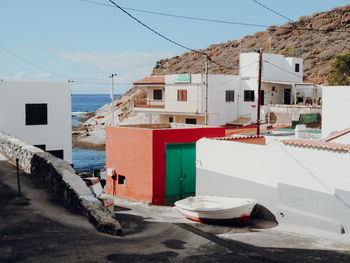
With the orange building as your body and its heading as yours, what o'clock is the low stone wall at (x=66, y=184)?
The low stone wall is roughly at 2 o'clock from the orange building.

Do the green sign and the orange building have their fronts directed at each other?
no

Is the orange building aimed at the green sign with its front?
no

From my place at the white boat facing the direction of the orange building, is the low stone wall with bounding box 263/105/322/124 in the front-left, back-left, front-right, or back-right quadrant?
front-right

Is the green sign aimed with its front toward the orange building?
yes

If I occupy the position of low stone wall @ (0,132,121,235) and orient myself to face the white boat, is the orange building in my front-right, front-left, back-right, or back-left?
front-left

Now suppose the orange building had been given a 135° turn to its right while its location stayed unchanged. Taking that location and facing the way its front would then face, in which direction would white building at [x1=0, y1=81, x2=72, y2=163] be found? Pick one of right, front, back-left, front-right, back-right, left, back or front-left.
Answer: front-right

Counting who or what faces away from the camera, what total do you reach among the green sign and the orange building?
0

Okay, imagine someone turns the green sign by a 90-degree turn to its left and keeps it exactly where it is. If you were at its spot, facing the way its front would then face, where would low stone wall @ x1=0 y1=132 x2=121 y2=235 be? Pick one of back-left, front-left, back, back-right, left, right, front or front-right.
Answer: right

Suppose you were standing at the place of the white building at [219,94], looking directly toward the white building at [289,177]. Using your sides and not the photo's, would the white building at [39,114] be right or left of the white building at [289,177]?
right

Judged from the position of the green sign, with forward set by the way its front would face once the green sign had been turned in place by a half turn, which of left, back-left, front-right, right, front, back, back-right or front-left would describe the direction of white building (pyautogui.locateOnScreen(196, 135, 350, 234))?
back

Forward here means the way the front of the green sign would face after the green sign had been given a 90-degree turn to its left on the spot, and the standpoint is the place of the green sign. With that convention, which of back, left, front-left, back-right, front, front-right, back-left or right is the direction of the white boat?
right

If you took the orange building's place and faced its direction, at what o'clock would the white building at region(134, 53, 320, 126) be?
The white building is roughly at 8 o'clock from the orange building.

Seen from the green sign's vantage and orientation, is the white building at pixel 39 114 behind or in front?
in front

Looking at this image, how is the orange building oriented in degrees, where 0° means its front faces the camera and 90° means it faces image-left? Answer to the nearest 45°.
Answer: approximately 315°

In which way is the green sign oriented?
toward the camera

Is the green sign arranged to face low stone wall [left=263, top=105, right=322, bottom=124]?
no
